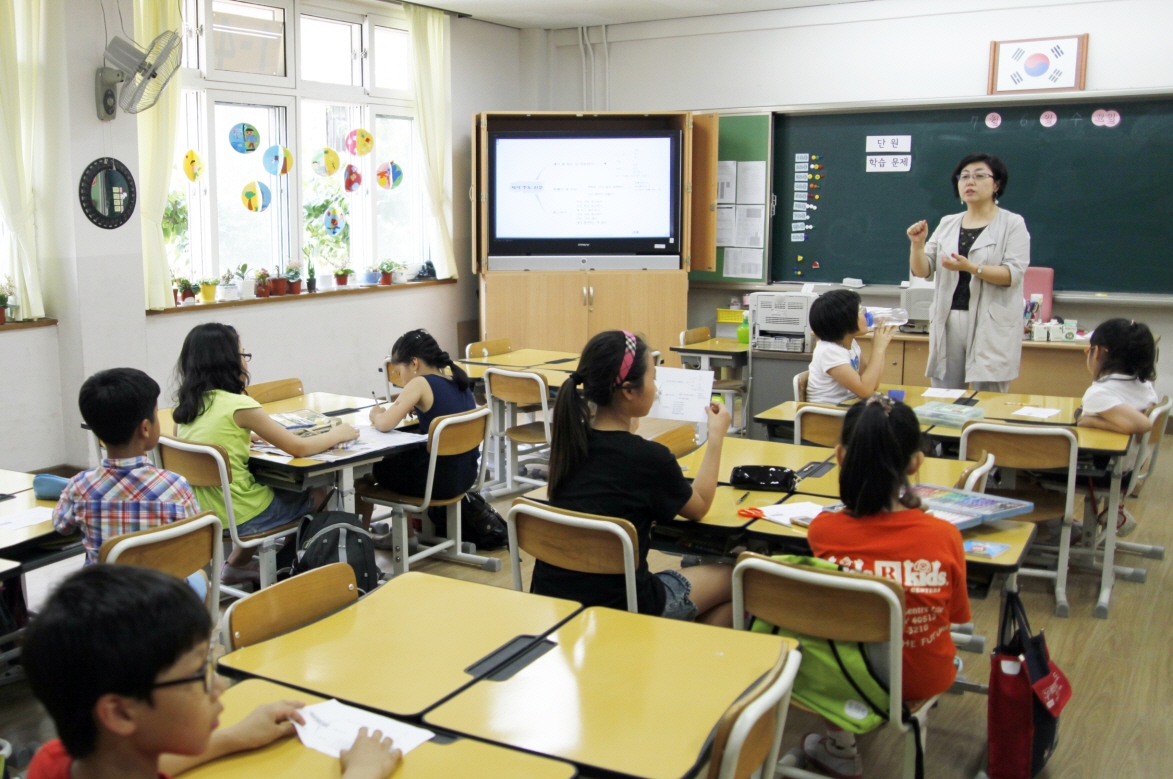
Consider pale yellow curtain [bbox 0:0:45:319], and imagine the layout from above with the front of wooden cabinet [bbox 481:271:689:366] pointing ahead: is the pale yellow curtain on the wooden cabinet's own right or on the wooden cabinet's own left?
on the wooden cabinet's own right

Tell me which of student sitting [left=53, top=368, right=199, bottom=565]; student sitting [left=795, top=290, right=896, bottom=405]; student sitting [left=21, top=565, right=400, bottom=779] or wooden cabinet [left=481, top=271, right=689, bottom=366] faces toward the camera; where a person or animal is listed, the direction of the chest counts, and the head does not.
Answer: the wooden cabinet

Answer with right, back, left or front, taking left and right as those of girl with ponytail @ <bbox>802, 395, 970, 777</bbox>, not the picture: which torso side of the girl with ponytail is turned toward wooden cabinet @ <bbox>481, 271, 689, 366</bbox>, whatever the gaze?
front

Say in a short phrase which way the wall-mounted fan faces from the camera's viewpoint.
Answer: facing to the right of the viewer

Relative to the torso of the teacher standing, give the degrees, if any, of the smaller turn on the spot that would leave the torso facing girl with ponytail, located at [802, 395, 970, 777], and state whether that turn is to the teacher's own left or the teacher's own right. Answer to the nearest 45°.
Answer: approximately 45° to the teacher's own left

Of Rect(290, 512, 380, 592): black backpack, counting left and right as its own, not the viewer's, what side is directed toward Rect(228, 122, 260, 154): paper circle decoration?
back

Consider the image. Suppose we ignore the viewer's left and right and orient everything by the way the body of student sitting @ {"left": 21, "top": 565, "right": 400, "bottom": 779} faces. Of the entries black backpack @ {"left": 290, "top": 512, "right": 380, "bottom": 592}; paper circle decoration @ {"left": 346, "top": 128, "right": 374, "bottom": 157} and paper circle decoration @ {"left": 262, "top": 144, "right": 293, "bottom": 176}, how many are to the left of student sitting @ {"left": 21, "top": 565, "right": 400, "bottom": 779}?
3

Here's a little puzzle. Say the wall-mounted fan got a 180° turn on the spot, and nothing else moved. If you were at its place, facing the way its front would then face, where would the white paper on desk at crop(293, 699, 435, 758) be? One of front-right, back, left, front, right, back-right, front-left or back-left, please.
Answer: left

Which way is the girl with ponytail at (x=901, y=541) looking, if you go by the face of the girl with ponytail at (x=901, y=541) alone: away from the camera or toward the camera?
away from the camera

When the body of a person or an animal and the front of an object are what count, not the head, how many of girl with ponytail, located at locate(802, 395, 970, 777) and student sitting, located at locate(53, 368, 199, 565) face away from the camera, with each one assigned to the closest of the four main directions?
2

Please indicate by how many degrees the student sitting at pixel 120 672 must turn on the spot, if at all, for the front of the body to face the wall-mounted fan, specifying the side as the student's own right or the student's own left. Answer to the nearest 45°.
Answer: approximately 90° to the student's own left

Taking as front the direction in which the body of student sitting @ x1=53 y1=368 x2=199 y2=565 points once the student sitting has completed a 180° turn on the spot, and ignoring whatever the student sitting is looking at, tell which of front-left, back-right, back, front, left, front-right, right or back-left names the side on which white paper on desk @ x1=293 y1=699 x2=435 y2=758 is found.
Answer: front

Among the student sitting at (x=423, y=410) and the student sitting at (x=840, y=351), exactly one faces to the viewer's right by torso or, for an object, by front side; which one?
the student sitting at (x=840, y=351)

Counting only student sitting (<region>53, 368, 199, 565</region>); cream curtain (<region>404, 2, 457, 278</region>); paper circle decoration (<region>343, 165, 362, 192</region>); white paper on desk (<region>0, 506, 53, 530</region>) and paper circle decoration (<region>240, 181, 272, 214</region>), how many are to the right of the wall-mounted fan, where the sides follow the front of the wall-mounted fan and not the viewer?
2

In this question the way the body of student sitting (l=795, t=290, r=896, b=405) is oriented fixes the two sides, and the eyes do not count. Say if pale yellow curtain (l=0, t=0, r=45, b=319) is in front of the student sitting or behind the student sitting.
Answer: behind

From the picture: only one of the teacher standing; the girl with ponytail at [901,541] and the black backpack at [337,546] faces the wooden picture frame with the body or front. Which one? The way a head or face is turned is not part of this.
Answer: the girl with ponytail

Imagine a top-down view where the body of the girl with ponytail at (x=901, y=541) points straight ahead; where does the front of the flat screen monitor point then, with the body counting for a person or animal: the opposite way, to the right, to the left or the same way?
the opposite way
